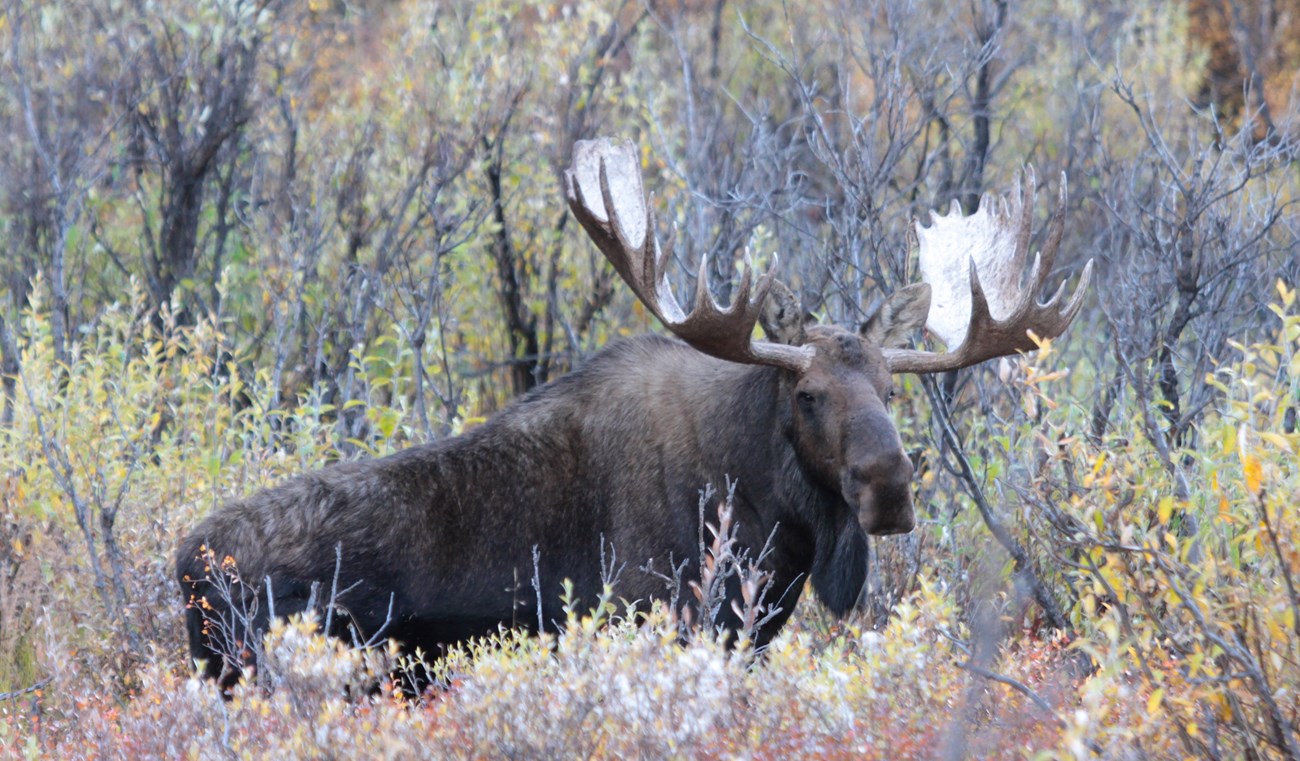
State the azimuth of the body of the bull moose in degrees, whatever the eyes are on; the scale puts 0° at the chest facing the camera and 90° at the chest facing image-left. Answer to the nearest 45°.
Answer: approximately 315°
